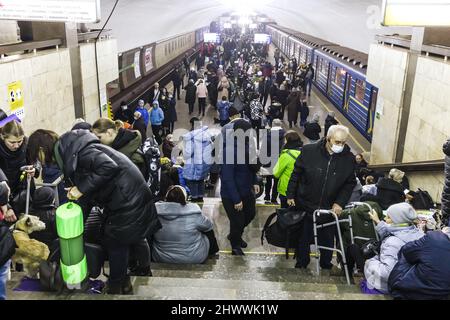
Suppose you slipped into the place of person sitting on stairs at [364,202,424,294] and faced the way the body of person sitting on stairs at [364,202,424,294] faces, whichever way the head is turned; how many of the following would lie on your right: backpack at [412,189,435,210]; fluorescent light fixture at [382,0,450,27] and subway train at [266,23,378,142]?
3

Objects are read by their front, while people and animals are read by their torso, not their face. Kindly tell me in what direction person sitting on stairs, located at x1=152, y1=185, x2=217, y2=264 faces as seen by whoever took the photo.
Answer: facing away from the viewer

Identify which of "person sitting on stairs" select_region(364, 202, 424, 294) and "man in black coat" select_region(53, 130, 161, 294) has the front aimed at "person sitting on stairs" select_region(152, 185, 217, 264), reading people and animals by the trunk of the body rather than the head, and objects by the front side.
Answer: "person sitting on stairs" select_region(364, 202, 424, 294)

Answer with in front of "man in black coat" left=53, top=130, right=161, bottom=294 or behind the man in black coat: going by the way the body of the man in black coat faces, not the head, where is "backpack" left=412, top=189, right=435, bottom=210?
behind

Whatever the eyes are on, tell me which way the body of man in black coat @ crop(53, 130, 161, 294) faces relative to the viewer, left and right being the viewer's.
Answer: facing to the left of the viewer

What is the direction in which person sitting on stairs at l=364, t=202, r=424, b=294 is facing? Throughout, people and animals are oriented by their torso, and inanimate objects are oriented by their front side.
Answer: to the viewer's left

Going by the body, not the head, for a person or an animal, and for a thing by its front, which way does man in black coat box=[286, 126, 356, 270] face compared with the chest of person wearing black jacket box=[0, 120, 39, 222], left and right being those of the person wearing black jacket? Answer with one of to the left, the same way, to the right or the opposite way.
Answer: to the right

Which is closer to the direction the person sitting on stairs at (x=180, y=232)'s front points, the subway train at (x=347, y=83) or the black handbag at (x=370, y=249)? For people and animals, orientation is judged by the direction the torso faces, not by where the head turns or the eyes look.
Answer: the subway train

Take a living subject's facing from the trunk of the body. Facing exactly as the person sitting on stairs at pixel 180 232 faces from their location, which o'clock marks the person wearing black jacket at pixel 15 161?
The person wearing black jacket is roughly at 9 o'clock from the person sitting on stairs.

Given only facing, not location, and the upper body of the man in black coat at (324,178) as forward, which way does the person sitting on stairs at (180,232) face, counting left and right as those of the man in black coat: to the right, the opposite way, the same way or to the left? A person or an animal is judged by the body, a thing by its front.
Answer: the opposite way
